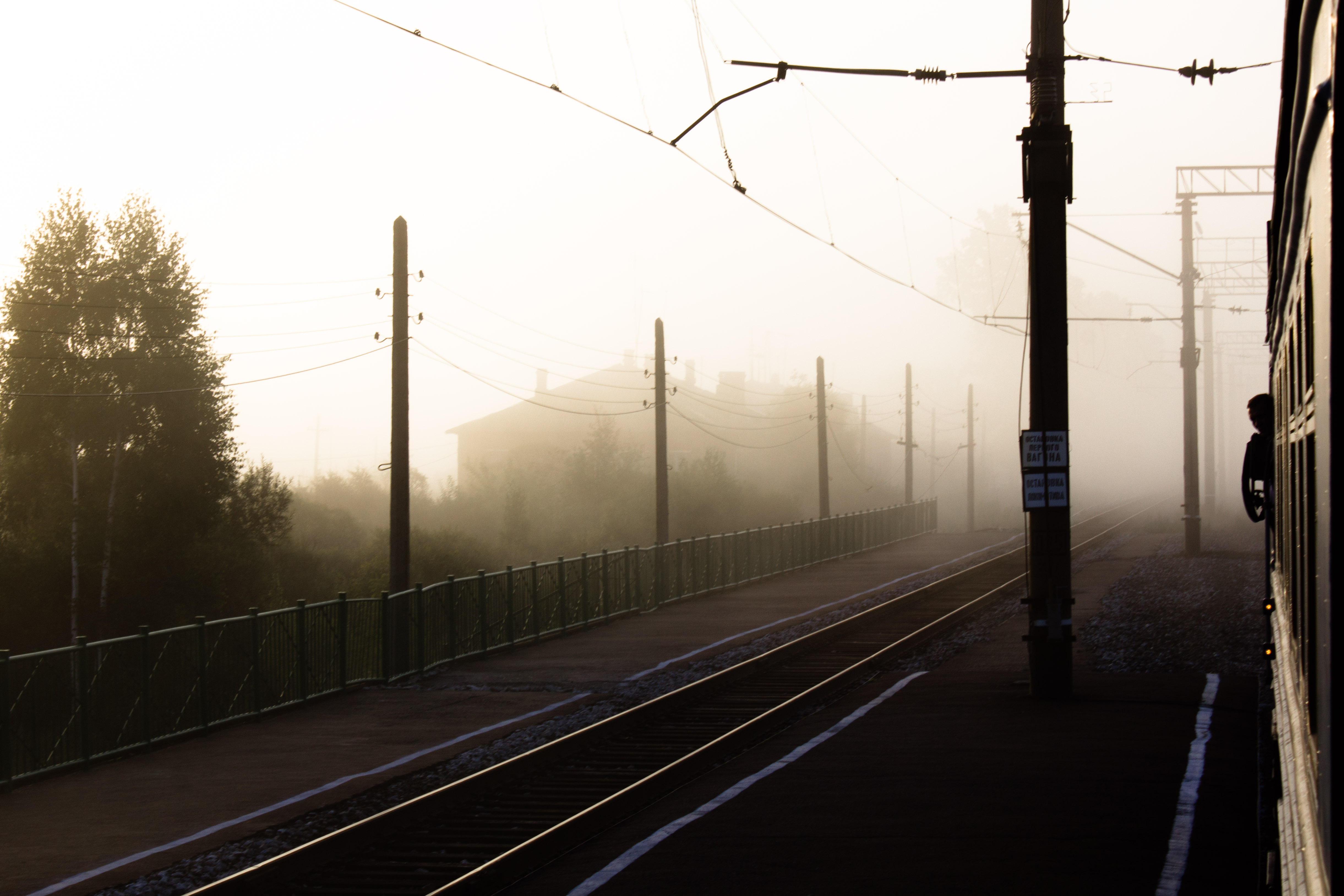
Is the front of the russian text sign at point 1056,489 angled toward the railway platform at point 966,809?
yes

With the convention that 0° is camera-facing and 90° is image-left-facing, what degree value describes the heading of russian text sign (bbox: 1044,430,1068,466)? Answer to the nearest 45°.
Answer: approximately 0°

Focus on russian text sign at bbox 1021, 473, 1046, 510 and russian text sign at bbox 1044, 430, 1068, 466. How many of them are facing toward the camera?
2

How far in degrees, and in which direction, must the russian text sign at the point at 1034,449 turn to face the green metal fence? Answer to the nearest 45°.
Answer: approximately 90° to its right

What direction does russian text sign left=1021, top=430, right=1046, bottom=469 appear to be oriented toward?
toward the camera

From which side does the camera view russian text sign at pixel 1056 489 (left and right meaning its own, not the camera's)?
front

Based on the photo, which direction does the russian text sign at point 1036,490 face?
toward the camera

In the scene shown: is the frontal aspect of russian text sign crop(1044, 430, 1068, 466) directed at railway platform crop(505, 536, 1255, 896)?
yes
